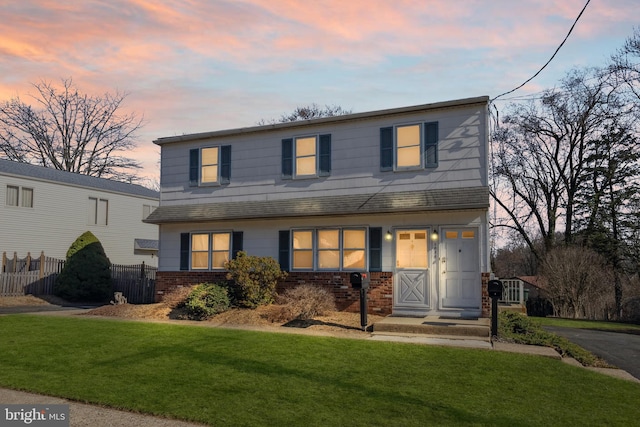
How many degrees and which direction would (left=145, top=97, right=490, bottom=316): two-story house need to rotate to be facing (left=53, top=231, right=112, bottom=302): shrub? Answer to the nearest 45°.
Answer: approximately 90° to its right

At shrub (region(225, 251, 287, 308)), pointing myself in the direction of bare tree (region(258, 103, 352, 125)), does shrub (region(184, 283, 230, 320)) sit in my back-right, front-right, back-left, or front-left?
back-left

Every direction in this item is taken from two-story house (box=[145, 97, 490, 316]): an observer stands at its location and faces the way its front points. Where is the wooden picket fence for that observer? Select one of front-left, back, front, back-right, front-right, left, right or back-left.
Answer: right

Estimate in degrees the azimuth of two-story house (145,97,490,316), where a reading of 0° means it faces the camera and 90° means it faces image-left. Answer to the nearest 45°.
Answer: approximately 45°

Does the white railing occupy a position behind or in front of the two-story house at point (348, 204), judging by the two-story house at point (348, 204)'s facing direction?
behind

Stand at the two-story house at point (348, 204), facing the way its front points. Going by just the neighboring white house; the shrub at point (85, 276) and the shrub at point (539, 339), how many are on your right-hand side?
2

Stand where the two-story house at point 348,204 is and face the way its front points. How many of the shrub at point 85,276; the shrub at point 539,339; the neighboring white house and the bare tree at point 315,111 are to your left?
1

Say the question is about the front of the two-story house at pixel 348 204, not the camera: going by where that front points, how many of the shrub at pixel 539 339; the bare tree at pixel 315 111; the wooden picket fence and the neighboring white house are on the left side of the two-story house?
1

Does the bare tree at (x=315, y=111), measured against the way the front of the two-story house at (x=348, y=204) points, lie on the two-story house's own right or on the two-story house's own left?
on the two-story house's own right

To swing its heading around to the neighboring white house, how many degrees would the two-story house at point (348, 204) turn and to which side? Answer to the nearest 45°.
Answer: approximately 90° to its right

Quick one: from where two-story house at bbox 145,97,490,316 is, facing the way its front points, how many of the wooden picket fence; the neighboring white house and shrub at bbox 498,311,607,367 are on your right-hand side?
2
